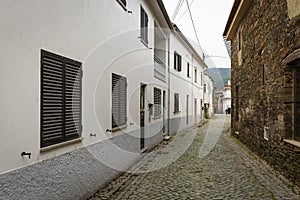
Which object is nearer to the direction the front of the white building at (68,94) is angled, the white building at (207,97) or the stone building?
the stone building

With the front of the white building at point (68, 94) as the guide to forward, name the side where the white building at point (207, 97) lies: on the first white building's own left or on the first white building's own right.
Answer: on the first white building's own left

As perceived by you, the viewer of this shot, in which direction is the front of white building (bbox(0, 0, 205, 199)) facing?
facing the viewer and to the right of the viewer
